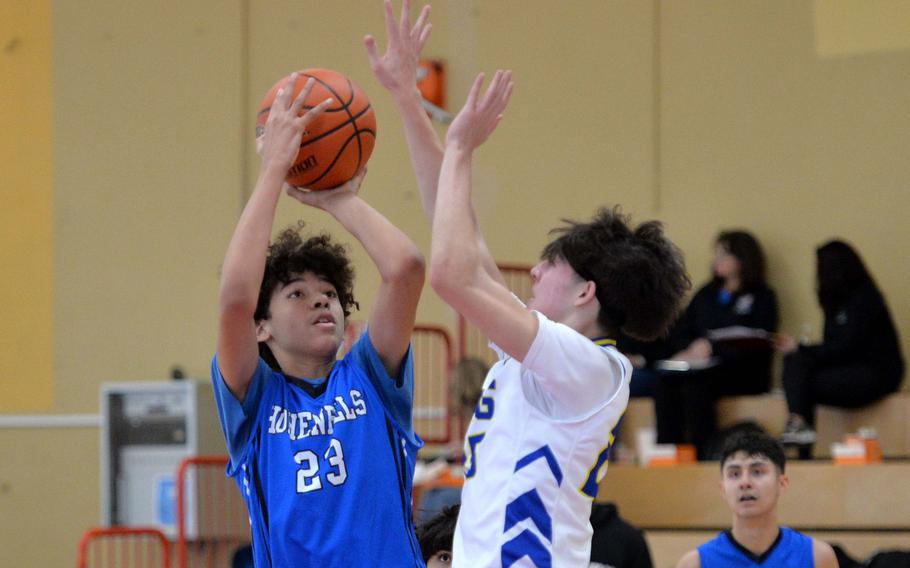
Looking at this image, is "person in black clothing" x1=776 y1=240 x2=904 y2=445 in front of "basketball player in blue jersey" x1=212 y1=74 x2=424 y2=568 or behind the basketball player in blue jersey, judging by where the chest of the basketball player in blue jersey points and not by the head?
behind

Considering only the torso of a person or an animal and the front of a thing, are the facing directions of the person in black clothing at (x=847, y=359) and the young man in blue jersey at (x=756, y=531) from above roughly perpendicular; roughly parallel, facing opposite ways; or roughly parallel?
roughly perpendicular

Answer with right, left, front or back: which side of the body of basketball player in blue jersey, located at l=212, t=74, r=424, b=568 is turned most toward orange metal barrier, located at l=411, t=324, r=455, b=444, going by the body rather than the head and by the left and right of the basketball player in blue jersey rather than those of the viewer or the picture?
back

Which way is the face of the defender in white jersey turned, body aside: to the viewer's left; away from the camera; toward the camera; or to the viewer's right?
to the viewer's left

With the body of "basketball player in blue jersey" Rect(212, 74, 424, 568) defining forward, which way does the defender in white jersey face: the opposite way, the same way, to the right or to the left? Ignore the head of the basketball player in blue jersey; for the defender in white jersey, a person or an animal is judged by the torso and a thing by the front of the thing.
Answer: to the right

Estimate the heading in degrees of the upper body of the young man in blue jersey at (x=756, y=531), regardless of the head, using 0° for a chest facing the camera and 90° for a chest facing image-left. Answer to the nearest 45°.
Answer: approximately 0°

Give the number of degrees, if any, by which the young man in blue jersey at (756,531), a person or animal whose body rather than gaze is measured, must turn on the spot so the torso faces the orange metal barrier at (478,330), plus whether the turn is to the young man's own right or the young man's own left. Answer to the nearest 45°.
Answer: approximately 135° to the young man's own right

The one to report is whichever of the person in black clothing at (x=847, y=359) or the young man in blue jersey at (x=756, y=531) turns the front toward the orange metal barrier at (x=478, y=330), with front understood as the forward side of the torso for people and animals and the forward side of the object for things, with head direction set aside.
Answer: the person in black clothing

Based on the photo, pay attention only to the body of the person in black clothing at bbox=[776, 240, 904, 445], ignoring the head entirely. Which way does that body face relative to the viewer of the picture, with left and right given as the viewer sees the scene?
facing to the left of the viewer

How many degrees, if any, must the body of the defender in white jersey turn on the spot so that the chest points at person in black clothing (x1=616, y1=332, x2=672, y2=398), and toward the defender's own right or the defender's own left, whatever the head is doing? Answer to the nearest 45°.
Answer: approximately 90° to the defender's own right

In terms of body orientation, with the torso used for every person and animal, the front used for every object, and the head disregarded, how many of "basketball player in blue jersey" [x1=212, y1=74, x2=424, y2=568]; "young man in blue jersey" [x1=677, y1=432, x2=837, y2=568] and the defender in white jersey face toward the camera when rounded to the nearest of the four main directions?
2
